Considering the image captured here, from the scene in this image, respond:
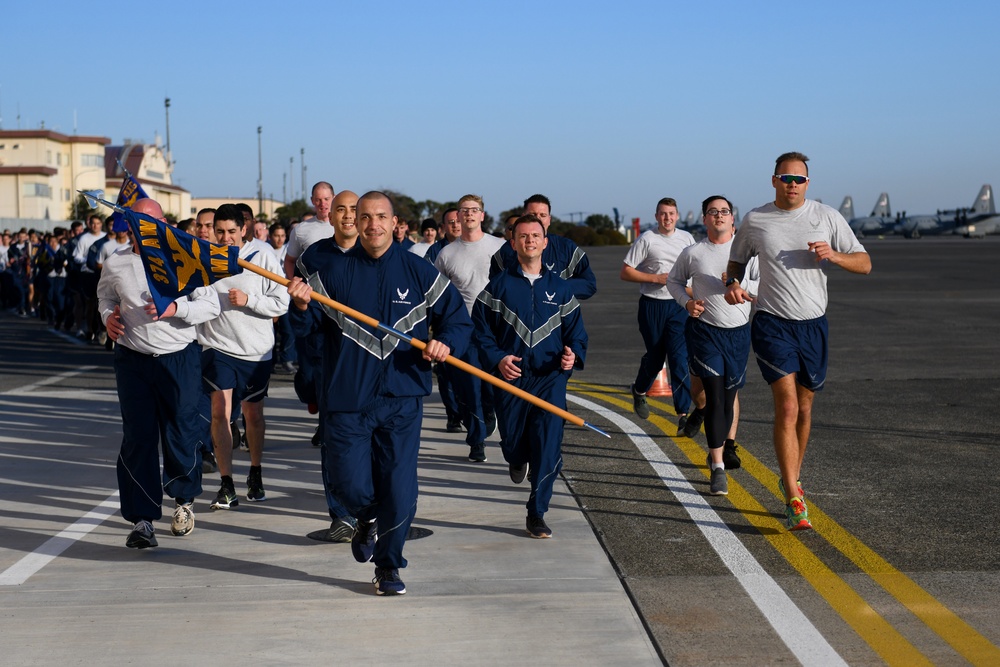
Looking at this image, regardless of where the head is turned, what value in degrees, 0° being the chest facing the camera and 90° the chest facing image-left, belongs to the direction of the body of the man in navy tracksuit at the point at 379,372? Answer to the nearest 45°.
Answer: approximately 0°

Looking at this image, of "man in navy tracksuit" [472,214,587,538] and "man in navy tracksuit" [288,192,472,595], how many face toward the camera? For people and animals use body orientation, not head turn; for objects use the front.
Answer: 2

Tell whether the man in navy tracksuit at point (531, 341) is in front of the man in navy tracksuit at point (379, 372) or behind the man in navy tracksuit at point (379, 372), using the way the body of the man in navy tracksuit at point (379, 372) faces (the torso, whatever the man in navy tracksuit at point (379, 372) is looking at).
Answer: behind

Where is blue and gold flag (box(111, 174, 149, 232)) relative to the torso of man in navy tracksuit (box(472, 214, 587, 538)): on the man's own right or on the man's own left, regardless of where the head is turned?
on the man's own right

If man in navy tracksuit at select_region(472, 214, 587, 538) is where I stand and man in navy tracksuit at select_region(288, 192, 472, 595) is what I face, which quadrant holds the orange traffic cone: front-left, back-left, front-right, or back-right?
back-right

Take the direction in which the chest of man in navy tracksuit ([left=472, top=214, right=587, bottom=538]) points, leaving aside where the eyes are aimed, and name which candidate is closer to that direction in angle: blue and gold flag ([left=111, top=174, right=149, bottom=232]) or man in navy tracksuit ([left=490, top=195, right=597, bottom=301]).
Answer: the blue and gold flag

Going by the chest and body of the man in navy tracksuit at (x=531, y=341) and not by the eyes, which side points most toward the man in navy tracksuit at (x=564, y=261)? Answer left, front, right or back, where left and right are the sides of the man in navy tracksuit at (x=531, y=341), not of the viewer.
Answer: back

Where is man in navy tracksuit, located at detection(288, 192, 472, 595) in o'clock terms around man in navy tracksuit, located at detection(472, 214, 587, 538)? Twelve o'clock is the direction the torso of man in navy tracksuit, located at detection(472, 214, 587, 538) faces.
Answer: man in navy tracksuit, located at detection(288, 192, 472, 595) is roughly at 1 o'clock from man in navy tracksuit, located at detection(472, 214, 587, 538).

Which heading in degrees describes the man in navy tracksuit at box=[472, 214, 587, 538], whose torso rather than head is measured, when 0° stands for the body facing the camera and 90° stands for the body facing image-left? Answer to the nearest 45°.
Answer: approximately 0°
